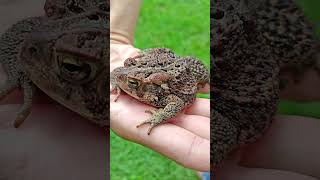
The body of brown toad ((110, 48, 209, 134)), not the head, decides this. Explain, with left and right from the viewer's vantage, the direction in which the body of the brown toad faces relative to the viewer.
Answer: facing the viewer and to the left of the viewer
